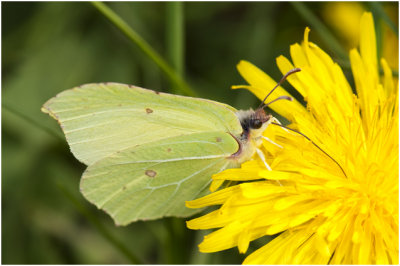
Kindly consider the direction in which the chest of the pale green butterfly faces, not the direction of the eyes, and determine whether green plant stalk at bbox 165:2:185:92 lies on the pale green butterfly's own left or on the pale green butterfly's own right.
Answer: on the pale green butterfly's own left

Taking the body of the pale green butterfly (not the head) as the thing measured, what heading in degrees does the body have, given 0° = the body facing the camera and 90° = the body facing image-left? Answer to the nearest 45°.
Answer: approximately 270°
